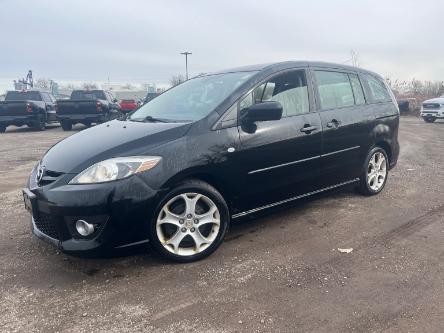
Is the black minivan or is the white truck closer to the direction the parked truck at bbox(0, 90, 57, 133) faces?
the white truck

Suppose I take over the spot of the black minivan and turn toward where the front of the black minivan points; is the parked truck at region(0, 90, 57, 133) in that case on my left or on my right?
on my right

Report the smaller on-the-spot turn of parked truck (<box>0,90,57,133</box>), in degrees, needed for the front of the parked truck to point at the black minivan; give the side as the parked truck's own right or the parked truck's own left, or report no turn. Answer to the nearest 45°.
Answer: approximately 135° to the parked truck's own right

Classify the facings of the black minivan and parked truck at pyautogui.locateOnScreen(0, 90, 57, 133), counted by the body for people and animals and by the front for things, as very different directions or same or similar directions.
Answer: very different directions

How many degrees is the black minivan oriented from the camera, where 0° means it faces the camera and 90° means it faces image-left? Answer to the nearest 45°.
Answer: approximately 45°

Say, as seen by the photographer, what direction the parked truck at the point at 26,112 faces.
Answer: facing away from the viewer and to the right of the viewer

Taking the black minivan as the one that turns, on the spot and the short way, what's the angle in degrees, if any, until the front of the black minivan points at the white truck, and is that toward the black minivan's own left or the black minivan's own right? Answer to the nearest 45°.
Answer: approximately 180°
